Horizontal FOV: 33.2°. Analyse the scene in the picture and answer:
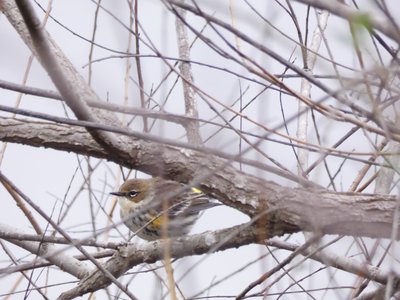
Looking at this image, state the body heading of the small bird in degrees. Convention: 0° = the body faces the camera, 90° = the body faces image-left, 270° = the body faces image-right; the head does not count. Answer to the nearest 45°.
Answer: approximately 90°
